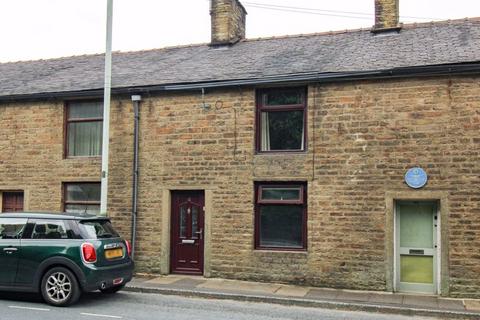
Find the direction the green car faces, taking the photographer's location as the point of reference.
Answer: facing away from the viewer and to the left of the viewer

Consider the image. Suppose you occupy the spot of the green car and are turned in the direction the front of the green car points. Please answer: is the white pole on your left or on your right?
on your right
